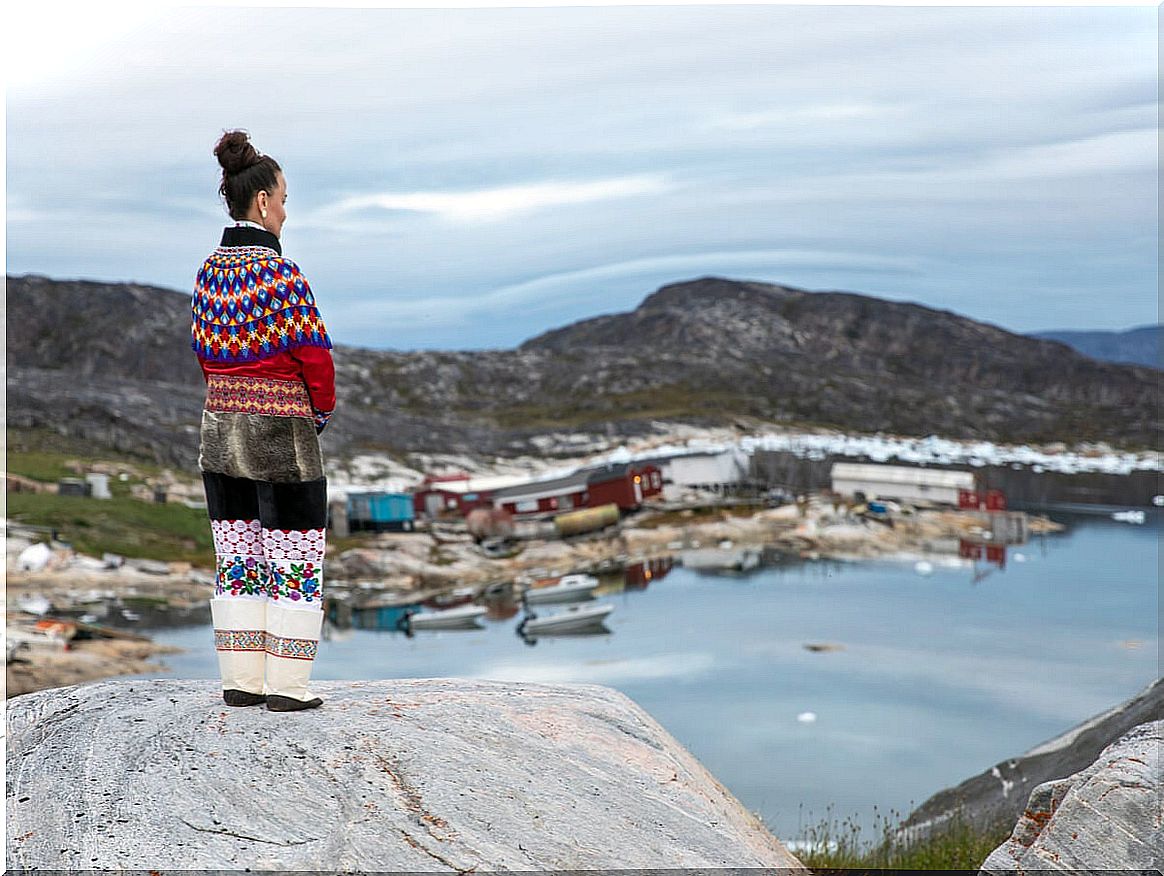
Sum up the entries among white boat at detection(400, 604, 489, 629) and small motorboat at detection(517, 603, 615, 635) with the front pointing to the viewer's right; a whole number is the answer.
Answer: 2

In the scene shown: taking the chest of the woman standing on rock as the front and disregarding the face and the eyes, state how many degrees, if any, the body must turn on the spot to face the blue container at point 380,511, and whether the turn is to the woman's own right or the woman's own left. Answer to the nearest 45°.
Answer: approximately 45° to the woman's own left

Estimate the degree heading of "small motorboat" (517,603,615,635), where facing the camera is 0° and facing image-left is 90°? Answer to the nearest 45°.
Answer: approximately 270°

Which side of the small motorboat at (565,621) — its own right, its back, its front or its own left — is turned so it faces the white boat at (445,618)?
back

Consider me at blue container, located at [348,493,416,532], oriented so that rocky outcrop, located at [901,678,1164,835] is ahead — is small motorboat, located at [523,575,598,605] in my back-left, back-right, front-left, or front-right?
front-left

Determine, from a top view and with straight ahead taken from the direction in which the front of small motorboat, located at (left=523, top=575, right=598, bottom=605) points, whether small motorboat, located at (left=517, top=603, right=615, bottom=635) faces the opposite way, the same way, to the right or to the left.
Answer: the same way

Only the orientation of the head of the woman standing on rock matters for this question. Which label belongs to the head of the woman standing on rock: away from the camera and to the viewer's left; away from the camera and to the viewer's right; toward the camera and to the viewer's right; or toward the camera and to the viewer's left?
away from the camera and to the viewer's right

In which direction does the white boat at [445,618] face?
to the viewer's right

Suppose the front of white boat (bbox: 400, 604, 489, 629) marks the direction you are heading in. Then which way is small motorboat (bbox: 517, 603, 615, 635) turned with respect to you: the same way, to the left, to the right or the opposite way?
the same way

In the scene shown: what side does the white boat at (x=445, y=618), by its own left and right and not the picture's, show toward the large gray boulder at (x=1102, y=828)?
right

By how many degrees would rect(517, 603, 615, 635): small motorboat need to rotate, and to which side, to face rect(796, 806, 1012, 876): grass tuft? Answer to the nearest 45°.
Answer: approximately 90° to its right

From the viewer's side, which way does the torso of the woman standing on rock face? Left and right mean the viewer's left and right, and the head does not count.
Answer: facing away from the viewer and to the right of the viewer

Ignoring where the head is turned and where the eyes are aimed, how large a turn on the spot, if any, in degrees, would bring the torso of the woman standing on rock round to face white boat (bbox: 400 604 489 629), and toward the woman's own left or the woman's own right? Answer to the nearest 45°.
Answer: approximately 45° to the woman's own left
